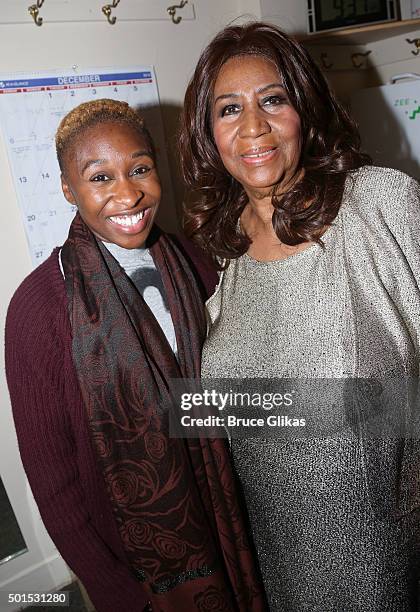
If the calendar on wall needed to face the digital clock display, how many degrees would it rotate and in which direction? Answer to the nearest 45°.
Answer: approximately 90° to its left

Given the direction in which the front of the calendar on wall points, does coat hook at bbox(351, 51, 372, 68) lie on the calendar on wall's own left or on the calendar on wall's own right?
on the calendar on wall's own left

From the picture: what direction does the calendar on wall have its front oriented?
toward the camera

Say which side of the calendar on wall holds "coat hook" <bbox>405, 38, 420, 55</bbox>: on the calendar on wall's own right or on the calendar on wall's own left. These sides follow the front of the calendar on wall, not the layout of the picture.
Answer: on the calendar on wall's own left

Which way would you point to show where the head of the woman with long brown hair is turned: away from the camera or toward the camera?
toward the camera

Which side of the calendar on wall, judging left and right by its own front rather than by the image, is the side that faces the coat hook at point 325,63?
left

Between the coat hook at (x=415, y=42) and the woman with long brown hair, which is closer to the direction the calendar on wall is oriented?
the woman with long brown hair
